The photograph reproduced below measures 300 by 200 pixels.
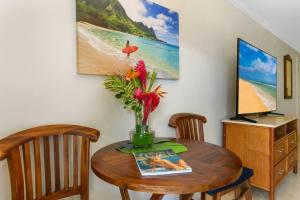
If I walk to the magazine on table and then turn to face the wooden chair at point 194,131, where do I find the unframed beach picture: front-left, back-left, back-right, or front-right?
front-left

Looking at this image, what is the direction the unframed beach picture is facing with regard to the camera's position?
facing the viewer and to the right of the viewer
